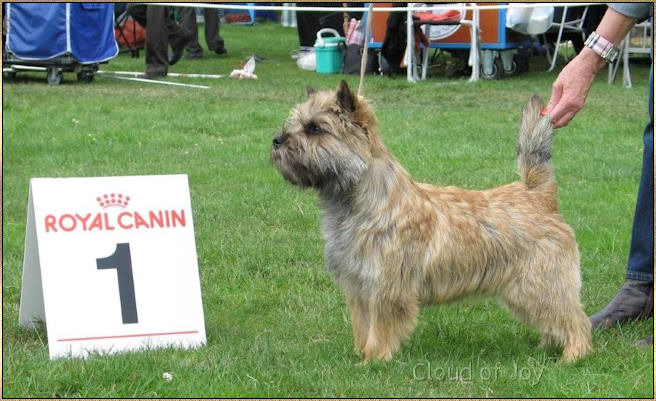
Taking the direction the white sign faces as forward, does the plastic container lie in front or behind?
behind

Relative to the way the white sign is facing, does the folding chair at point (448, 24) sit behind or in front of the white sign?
behind

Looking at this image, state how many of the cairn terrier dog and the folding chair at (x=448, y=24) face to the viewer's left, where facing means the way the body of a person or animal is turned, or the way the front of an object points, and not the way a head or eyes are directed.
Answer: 1

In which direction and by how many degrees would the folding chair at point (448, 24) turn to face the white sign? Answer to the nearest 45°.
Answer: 0° — it already faces it

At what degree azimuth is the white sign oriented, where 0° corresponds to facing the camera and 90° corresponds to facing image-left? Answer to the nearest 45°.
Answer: approximately 0°

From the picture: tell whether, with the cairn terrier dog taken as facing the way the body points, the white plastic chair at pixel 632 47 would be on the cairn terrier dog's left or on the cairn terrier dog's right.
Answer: on the cairn terrier dog's right

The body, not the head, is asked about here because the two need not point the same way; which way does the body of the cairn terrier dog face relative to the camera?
to the viewer's left

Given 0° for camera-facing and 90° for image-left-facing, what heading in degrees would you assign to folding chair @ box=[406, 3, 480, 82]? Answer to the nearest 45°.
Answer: approximately 0°

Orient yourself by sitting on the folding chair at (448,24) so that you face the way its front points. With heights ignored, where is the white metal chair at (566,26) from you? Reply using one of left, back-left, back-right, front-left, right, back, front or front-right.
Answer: back-left

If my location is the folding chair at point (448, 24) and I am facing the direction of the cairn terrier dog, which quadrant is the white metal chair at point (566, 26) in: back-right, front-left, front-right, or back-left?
back-left

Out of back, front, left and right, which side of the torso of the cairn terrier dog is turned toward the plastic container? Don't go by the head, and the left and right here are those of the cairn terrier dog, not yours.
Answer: right

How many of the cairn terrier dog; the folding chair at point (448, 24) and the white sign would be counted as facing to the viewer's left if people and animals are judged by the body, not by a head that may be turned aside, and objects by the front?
1

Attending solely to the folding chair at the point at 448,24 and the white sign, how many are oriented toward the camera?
2

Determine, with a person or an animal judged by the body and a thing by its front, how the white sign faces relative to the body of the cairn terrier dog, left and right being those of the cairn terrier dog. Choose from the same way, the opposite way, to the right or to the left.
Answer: to the left

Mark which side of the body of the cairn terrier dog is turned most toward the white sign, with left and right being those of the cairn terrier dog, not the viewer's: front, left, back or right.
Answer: front

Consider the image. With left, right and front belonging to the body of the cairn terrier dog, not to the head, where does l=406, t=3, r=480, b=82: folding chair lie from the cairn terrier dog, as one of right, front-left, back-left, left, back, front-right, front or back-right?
right

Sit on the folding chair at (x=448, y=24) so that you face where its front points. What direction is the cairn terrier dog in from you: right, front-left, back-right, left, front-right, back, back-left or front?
front

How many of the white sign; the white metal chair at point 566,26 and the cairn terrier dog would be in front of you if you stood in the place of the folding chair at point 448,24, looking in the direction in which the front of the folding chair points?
2

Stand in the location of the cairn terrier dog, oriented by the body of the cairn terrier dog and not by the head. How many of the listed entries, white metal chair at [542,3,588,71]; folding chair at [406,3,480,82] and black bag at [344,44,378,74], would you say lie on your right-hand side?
3

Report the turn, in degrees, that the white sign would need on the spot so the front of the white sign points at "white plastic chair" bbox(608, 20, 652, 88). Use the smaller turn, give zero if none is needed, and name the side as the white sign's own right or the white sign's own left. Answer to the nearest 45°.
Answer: approximately 135° to the white sign's own left

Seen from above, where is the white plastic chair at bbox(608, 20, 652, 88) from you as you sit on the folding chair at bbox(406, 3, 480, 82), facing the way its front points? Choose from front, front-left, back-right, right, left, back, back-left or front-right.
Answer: left

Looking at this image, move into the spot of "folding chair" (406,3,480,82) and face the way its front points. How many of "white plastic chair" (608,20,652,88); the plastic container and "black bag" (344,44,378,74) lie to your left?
1
